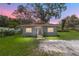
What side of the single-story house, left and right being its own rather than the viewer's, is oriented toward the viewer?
front
